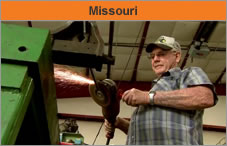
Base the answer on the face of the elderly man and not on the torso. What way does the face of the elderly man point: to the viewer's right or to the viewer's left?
to the viewer's left

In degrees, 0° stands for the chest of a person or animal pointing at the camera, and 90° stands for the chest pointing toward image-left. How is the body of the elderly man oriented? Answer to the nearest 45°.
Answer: approximately 45°

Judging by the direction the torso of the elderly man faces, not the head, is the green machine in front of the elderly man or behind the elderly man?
in front
